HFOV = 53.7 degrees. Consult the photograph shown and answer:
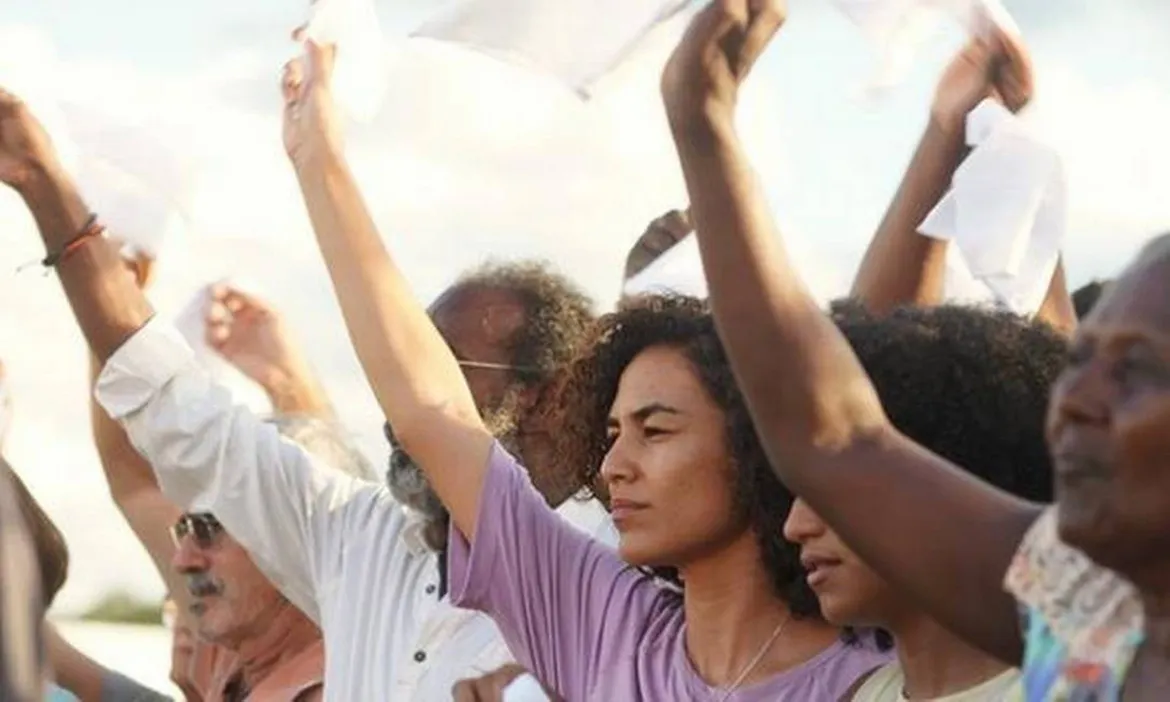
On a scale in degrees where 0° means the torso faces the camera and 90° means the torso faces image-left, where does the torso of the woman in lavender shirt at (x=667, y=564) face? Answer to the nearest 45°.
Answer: approximately 45°

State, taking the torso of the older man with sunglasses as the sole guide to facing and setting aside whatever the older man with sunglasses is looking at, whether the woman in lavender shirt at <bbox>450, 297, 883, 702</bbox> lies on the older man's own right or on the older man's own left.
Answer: on the older man's own left

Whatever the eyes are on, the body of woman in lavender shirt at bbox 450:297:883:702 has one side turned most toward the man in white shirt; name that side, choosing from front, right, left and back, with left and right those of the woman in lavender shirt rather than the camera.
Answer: right

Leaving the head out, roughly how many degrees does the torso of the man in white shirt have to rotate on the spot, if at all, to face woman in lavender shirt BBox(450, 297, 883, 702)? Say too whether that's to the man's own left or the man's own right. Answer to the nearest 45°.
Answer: approximately 90° to the man's own left
